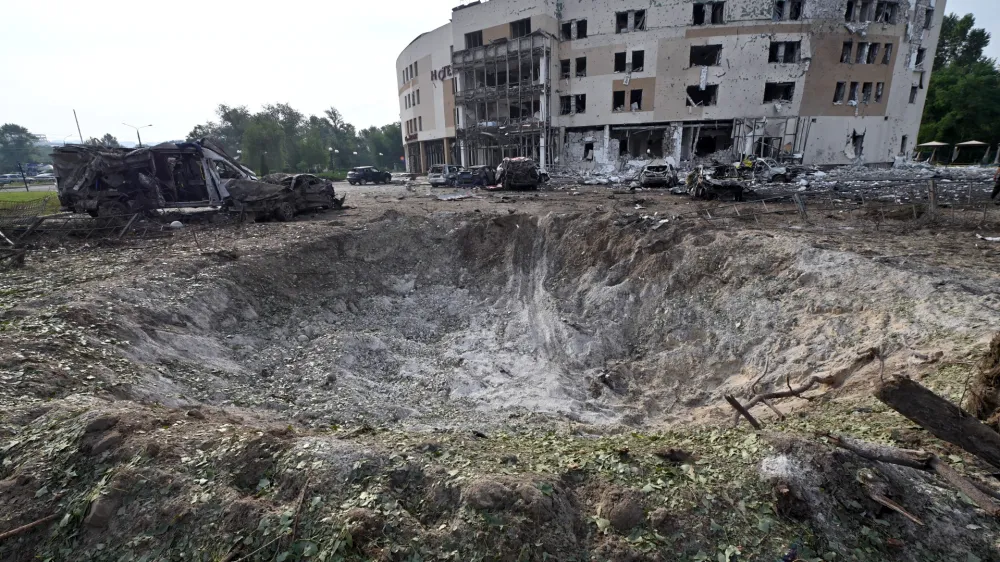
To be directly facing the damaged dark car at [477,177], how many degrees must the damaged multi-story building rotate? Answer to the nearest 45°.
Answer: approximately 45° to its right

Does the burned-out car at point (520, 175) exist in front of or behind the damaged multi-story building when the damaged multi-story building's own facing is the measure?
in front

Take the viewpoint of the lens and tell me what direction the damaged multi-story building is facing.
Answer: facing the viewer

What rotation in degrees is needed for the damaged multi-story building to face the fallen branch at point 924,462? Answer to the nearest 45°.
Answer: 0° — it already faces it

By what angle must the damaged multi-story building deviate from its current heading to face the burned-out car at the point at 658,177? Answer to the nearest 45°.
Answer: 0° — it already faces it

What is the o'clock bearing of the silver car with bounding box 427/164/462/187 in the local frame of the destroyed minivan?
The silver car is roughly at 11 o'clock from the destroyed minivan.

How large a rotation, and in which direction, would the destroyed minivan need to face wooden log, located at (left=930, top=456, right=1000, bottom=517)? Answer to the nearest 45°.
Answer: approximately 90° to its right

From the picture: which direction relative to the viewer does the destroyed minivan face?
to the viewer's right

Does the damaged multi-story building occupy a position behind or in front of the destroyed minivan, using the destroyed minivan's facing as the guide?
in front

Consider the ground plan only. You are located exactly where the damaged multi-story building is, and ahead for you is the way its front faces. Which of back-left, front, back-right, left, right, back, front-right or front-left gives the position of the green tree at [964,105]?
back-left

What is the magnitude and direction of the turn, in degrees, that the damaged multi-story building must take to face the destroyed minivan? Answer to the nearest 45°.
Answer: approximately 45° to its right

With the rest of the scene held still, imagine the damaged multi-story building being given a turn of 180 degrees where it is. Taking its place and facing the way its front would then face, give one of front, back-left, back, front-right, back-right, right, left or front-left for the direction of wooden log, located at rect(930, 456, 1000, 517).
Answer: back

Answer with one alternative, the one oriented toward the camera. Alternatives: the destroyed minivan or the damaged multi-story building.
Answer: the damaged multi-story building

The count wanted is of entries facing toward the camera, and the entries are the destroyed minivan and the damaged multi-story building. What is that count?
1
